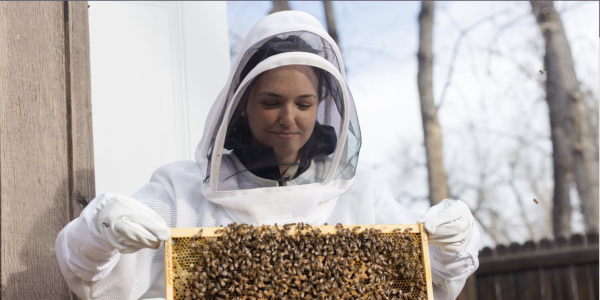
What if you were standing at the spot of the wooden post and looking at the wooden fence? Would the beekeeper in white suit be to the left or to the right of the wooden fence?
right

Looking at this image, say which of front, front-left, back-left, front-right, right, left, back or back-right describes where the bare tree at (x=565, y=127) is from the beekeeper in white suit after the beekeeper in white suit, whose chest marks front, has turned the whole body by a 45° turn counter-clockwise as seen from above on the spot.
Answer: left

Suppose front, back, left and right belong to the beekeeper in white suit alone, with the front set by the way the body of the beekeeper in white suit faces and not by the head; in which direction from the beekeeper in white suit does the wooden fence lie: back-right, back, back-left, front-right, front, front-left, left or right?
back-left

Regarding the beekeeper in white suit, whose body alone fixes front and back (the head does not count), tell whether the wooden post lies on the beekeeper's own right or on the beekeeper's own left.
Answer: on the beekeeper's own right

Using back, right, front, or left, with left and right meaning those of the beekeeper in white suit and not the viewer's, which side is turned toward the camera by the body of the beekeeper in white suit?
front

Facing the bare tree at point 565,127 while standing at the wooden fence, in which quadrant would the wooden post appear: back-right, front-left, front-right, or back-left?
back-left
